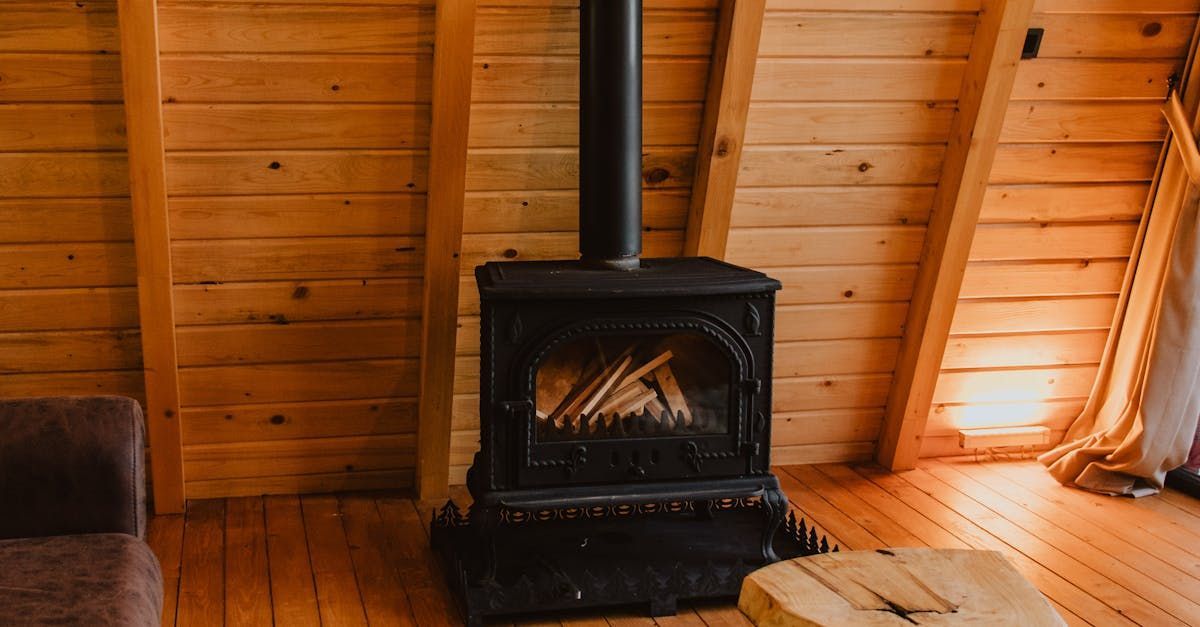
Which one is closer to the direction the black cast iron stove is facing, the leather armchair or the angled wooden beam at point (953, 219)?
the leather armchair

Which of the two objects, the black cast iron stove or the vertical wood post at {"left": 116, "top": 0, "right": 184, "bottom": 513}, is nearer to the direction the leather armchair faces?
the black cast iron stove

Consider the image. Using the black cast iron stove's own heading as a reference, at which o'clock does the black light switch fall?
The black light switch is roughly at 8 o'clock from the black cast iron stove.

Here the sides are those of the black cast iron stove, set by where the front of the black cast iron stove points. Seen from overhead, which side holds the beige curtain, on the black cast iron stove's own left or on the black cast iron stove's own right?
on the black cast iron stove's own left

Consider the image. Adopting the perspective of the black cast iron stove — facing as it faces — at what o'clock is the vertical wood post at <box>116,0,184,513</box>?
The vertical wood post is roughly at 3 o'clock from the black cast iron stove.

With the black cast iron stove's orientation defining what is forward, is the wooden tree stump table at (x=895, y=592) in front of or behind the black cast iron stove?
in front

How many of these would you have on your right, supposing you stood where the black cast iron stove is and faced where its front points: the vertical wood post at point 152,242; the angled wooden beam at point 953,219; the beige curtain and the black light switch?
1

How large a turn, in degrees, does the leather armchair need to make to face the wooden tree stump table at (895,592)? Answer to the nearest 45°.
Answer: approximately 45° to its left

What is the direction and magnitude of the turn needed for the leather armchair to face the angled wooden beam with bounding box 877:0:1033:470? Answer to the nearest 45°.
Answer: approximately 90° to its left

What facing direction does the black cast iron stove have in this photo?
toward the camera

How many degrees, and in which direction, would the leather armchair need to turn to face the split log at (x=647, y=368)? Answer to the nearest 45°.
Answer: approximately 90° to its left

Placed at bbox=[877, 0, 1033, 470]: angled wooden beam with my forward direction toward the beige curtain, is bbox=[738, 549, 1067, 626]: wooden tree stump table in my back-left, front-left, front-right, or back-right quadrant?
back-right
